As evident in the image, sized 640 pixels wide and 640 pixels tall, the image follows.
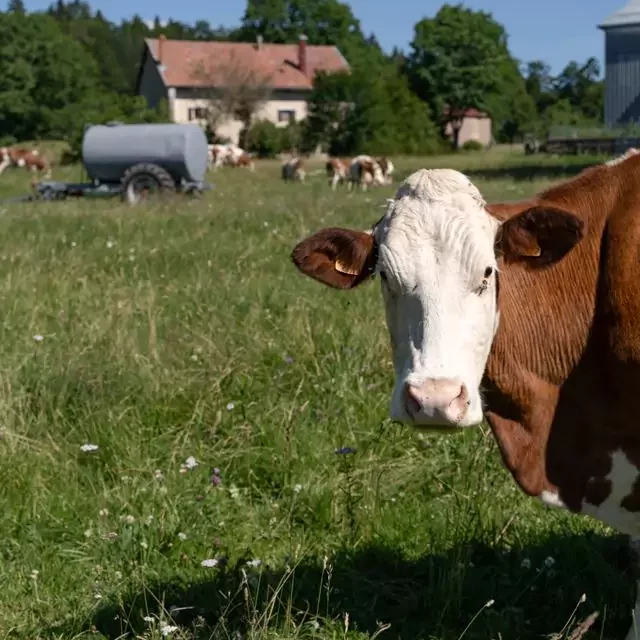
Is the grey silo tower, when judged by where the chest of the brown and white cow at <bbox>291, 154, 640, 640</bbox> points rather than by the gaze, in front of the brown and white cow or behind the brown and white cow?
behind

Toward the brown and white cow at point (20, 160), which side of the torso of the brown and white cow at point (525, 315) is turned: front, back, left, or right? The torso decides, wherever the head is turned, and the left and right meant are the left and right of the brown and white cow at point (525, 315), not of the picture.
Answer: right

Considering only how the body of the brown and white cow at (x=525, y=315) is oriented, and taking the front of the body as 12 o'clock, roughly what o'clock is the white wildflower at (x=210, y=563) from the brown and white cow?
The white wildflower is roughly at 2 o'clock from the brown and white cow.
